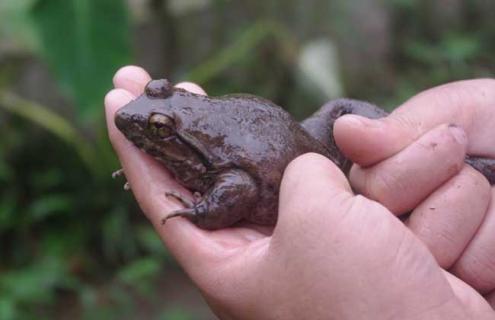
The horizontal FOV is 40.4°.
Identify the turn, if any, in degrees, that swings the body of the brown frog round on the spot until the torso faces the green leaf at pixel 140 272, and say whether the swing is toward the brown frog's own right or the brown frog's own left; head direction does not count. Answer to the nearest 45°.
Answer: approximately 45° to the brown frog's own right

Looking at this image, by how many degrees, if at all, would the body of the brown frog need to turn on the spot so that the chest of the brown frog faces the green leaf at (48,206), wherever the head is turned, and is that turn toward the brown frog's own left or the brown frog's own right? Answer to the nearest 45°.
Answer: approximately 45° to the brown frog's own right

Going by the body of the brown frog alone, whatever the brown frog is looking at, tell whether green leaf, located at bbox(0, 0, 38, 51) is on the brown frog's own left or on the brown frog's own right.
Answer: on the brown frog's own right

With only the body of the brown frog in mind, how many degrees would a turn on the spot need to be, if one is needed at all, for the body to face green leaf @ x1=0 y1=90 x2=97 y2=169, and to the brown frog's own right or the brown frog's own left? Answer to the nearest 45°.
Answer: approximately 45° to the brown frog's own right

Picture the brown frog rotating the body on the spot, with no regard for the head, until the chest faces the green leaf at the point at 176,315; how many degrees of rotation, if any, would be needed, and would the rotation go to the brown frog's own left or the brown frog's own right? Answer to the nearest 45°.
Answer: approximately 90° to the brown frog's own right

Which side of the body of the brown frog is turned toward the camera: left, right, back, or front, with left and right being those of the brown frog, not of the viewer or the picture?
left

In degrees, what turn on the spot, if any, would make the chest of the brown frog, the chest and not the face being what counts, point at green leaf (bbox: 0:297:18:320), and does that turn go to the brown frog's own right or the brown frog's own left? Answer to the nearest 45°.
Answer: approximately 45° to the brown frog's own right
